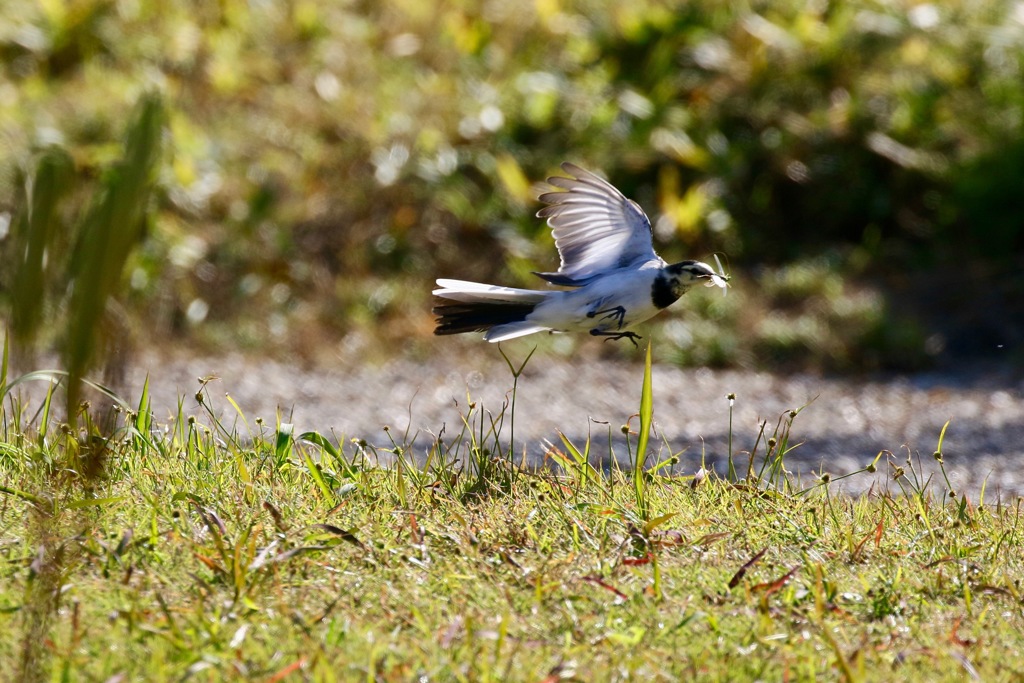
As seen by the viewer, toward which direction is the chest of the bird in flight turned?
to the viewer's right
